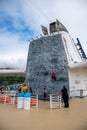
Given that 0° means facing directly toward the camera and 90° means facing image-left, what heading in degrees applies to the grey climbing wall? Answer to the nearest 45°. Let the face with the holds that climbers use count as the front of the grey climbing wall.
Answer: approximately 0°

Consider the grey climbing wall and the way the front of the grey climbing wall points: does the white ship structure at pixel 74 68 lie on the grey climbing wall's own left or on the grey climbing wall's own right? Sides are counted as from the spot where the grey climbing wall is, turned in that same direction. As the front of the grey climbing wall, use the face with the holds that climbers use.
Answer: on the grey climbing wall's own left
